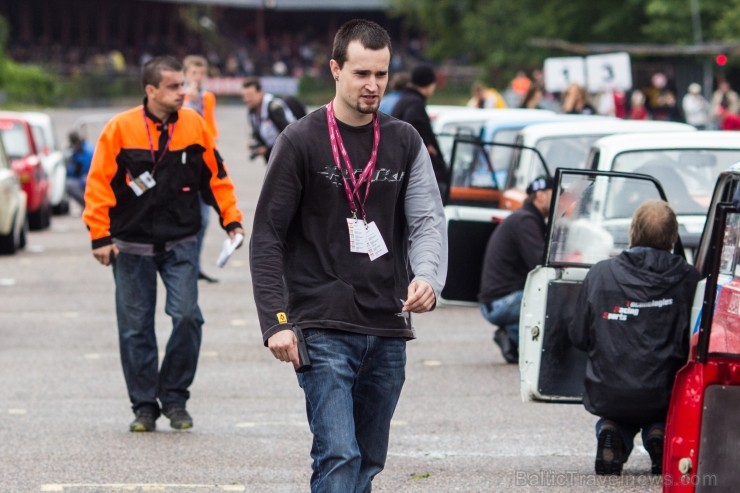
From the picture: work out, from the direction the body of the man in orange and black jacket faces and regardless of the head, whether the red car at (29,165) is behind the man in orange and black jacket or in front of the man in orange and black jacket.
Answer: behind

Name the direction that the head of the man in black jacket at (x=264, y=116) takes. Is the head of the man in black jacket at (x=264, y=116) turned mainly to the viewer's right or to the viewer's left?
to the viewer's left

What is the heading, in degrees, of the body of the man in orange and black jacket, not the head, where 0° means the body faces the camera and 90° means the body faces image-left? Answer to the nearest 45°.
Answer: approximately 0°

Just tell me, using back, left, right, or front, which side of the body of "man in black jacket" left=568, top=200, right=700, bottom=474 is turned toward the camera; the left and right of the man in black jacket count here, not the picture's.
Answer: back
